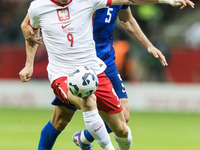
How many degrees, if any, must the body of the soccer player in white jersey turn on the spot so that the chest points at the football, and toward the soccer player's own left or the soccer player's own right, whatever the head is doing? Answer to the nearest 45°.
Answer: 0° — they already face it

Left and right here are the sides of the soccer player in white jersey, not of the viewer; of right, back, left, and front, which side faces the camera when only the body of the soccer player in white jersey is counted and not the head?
front
